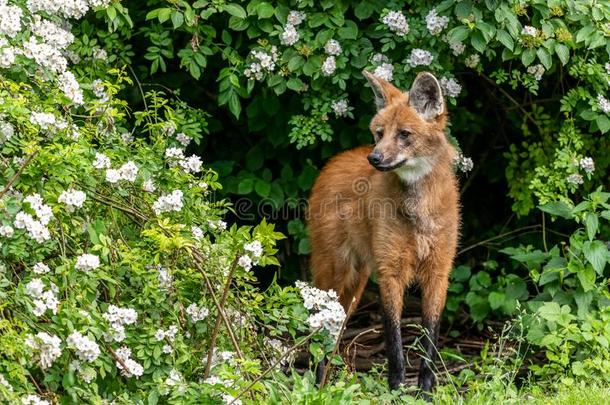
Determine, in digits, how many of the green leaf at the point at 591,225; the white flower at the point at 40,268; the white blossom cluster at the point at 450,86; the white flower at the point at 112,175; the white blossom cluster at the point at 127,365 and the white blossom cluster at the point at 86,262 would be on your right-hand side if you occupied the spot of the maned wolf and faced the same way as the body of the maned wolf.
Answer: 4

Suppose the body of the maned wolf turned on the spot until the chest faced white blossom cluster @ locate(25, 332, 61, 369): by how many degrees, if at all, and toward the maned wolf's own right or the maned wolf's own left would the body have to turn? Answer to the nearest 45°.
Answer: approximately 90° to the maned wolf's own right

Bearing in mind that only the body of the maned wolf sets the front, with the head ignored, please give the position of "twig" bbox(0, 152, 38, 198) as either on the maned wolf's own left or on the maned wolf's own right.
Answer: on the maned wolf's own right

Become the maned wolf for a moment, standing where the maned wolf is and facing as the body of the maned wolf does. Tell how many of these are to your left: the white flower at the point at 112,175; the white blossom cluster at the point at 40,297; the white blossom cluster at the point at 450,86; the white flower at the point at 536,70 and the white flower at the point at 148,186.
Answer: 2

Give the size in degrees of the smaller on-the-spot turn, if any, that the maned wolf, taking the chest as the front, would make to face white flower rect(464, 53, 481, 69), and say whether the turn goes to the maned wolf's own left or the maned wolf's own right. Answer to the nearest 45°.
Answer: approximately 90° to the maned wolf's own left

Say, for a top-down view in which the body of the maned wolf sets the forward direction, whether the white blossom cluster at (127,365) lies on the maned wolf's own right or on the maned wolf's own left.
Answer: on the maned wolf's own right

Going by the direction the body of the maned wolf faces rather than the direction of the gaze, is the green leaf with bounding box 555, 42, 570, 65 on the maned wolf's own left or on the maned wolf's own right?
on the maned wolf's own left

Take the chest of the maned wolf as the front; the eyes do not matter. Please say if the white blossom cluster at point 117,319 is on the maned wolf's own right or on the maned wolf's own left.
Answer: on the maned wolf's own right

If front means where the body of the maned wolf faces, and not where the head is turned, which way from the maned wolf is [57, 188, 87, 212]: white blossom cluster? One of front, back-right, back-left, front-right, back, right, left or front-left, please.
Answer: right

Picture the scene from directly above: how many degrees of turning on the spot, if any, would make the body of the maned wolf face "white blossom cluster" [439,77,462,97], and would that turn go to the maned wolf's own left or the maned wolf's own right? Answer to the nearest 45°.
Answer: approximately 90° to the maned wolf's own left

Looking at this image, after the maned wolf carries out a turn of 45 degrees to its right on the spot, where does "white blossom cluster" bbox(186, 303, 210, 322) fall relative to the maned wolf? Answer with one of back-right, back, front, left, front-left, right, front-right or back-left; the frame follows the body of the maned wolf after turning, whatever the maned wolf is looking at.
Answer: front-right

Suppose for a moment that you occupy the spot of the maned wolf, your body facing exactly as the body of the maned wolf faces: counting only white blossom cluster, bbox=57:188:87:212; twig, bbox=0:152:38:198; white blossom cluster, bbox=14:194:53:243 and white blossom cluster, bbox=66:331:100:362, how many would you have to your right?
4

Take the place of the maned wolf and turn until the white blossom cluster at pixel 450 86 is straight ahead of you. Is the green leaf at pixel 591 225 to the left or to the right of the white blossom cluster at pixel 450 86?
right

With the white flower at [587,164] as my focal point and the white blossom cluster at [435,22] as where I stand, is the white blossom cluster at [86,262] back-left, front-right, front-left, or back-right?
back-right

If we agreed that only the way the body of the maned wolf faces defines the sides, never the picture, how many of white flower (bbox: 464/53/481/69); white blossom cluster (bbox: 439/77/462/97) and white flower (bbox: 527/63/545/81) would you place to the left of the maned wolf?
3

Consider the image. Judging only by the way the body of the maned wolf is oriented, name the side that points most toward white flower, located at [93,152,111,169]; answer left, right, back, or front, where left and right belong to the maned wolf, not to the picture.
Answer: right

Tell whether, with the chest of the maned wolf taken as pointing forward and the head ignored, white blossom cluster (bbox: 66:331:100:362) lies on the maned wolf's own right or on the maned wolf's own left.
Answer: on the maned wolf's own right
